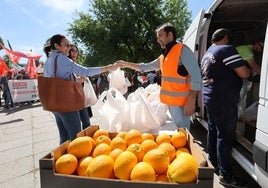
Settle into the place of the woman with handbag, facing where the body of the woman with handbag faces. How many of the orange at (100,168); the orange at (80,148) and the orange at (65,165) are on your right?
3

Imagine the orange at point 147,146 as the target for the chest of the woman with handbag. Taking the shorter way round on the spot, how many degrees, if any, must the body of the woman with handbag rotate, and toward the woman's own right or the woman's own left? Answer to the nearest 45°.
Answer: approximately 45° to the woman's own right

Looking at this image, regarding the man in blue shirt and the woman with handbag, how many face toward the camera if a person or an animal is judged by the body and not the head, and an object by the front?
0

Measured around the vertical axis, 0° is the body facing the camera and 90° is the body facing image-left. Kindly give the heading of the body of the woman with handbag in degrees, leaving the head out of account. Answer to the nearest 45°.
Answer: approximately 270°

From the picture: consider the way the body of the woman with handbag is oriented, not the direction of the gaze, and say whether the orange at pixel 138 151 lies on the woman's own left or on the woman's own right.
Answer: on the woman's own right

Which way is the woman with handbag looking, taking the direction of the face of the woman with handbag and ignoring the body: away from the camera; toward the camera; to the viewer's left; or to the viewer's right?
to the viewer's right

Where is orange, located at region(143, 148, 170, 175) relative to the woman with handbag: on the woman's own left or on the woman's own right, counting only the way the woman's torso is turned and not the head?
on the woman's own right

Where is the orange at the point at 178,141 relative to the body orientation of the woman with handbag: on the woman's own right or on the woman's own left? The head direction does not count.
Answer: on the woman's own right
